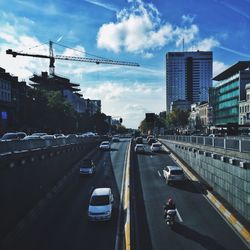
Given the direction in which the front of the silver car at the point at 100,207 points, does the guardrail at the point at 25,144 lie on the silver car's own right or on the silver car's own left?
on the silver car's own right

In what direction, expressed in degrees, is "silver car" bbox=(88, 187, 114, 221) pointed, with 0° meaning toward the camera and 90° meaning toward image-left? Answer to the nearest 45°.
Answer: approximately 0°

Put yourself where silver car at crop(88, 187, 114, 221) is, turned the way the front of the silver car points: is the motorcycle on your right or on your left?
on your left

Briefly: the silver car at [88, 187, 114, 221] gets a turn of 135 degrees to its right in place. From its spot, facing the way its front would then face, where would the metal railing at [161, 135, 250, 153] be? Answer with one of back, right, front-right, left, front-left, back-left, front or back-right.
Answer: back-right

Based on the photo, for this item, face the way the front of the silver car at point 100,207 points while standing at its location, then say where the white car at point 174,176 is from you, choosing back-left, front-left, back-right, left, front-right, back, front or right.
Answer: back-left

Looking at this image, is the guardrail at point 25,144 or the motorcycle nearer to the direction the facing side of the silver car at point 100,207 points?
the motorcycle
